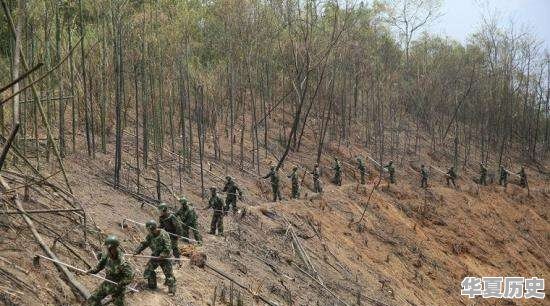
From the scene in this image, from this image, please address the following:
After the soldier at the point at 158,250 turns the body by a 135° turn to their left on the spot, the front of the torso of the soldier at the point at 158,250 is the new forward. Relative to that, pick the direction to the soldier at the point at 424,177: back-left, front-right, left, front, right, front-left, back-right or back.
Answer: front-left

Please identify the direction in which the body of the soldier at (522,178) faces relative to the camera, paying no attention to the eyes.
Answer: to the viewer's left

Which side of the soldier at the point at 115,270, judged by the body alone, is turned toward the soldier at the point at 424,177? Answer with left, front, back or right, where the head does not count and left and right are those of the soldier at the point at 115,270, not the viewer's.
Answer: back

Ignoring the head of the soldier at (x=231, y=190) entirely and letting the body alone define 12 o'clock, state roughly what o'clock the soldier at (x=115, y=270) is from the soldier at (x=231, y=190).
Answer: the soldier at (x=115, y=270) is roughly at 11 o'clock from the soldier at (x=231, y=190).

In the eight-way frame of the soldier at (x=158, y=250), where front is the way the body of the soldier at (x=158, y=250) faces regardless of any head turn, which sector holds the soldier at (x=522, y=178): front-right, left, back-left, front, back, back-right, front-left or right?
back

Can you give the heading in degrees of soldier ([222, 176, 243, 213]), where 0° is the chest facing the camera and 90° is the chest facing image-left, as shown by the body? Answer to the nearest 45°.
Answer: approximately 45°

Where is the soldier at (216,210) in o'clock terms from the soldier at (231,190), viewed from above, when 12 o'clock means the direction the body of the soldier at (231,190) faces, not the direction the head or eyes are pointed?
the soldier at (216,210) is roughly at 11 o'clock from the soldier at (231,190).

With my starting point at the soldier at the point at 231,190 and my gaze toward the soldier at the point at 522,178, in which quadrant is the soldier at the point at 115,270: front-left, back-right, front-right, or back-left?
back-right

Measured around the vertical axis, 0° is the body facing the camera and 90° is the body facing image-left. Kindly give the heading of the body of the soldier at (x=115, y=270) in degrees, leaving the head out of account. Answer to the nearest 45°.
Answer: approximately 45°

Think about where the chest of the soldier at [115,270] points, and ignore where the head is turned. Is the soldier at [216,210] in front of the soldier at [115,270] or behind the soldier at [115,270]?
behind
